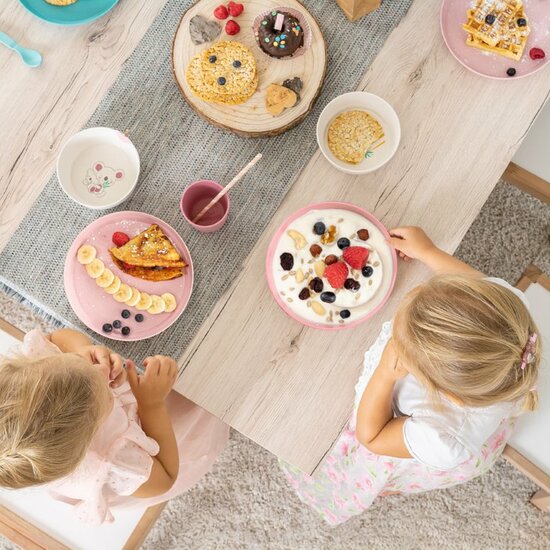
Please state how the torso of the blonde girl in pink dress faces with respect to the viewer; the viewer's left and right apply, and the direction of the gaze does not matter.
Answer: facing away from the viewer and to the right of the viewer

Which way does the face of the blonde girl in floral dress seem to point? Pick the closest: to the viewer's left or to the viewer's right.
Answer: to the viewer's left

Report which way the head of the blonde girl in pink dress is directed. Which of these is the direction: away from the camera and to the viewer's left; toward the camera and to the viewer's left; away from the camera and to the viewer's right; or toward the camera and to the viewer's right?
away from the camera and to the viewer's right
